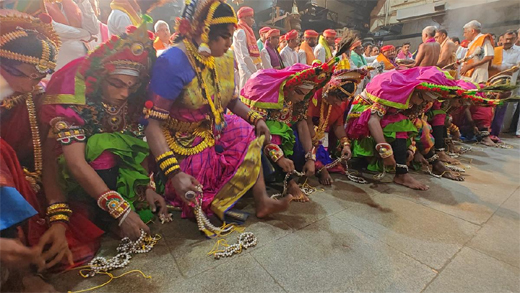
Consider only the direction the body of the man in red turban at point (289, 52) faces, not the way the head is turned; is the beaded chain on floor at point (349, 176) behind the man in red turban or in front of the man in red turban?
in front

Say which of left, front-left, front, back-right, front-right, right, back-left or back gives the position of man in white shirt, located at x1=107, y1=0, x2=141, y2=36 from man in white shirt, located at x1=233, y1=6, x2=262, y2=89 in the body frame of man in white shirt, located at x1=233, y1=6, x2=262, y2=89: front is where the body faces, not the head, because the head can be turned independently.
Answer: back-right

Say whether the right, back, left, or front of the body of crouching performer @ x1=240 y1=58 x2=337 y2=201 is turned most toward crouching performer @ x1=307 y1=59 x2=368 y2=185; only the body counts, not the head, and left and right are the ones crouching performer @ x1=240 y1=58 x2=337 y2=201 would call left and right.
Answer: left

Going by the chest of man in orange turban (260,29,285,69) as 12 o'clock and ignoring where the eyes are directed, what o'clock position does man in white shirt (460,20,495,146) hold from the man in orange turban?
The man in white shirt is roughly at 10 o'clock from the man in orange turban.

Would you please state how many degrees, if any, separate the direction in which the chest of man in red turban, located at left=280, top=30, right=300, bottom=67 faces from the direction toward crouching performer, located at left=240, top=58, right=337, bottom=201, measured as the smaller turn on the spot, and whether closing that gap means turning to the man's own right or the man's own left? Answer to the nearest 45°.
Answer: approximately 45° to the man's own right
